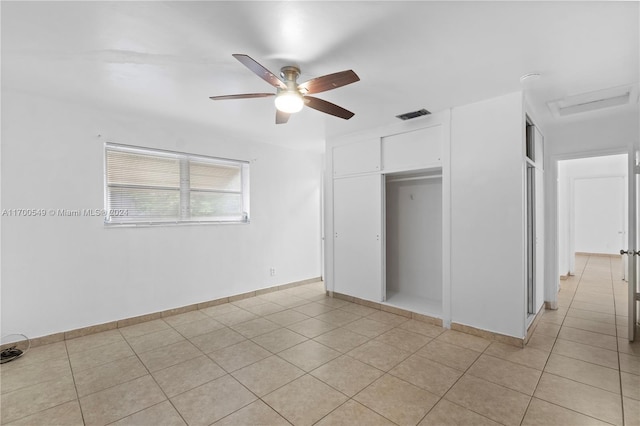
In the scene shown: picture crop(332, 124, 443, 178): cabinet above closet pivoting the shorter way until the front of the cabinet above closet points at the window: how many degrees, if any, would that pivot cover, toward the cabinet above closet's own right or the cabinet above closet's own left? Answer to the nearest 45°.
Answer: approximately 45° to the cabinet above closet's own right

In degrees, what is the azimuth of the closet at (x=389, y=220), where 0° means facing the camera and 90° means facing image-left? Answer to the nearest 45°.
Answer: approximately 45°

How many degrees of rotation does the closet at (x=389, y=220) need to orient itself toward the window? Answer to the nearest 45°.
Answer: approximately 45° to its right
